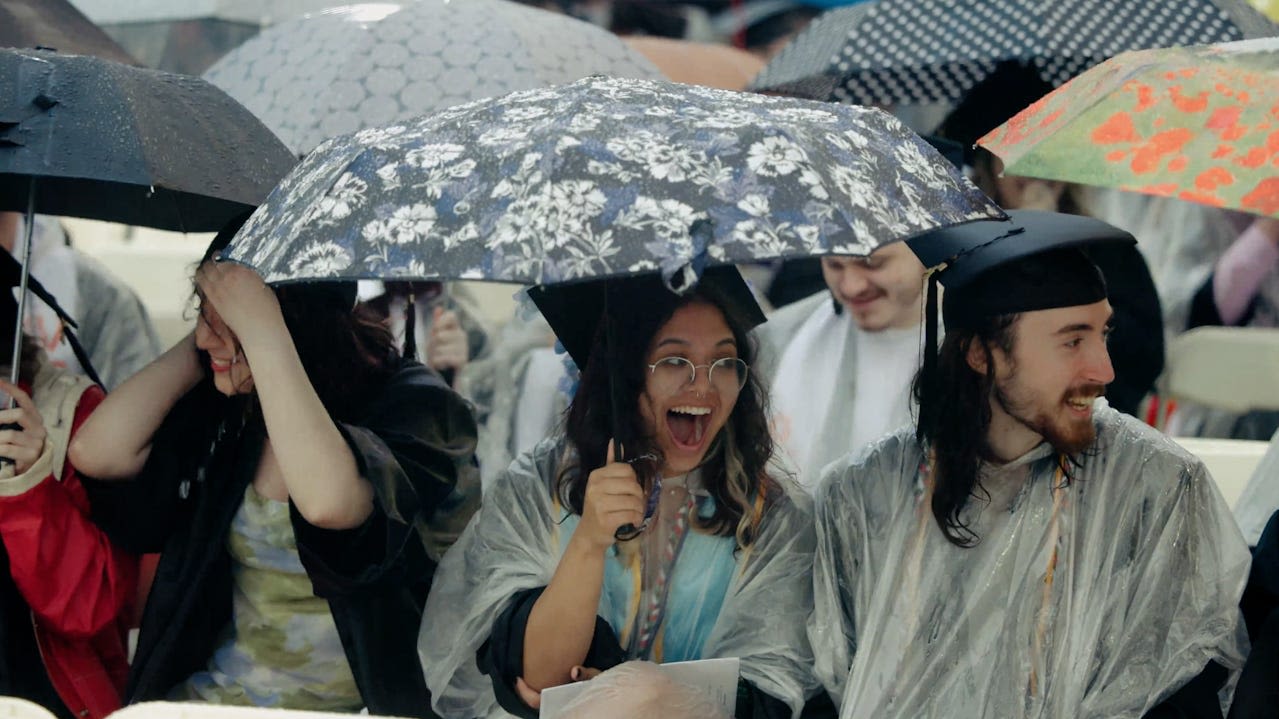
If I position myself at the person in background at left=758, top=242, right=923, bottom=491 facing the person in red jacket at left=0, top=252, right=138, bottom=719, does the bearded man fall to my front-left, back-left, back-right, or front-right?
front-left

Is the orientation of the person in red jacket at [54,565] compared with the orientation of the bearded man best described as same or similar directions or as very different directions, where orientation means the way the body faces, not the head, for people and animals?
same or similar directions

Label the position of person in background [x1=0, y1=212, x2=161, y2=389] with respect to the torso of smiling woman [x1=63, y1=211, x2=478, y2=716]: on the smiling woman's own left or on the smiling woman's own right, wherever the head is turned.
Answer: on the smiling woman's own right

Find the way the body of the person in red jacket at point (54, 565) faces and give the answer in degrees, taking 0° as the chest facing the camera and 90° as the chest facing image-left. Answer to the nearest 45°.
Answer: approximately 45°

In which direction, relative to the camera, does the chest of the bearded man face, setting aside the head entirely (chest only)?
toward the camera

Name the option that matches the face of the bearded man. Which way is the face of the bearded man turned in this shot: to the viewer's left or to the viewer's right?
to the viewer's right

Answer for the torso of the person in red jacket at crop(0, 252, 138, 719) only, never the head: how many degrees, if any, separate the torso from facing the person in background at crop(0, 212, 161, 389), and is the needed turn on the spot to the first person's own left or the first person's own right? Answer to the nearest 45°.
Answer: approximately 135° to the first person's own right

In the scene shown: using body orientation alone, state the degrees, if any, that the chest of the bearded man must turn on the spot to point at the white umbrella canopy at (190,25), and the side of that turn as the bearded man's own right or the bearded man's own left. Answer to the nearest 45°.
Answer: approximately 135° to the bearded man's own right

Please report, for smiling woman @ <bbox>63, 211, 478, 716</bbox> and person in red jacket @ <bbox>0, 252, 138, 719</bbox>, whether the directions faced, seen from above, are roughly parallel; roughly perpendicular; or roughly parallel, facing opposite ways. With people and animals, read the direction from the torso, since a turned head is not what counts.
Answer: roughly parallel

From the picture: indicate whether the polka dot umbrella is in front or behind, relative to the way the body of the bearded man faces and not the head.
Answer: behind

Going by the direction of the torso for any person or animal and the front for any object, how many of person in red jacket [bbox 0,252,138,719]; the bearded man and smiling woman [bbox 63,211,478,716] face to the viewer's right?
0

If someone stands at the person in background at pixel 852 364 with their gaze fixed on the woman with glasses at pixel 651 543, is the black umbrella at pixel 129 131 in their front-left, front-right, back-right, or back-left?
front-right

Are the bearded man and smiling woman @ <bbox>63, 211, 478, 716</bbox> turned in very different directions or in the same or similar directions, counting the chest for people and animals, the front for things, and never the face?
same or similar directions

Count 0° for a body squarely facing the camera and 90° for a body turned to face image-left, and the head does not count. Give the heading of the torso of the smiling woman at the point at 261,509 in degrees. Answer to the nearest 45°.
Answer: approximately 45°
